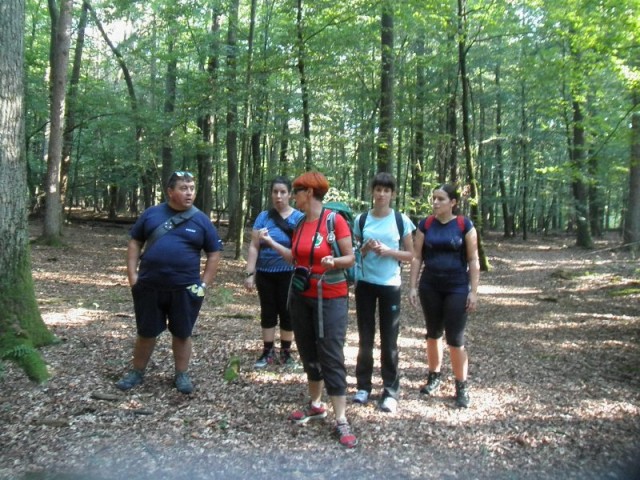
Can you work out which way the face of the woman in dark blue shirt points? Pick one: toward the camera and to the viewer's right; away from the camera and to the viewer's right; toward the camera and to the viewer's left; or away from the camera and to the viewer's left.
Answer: toward the camera and to the viewer's left

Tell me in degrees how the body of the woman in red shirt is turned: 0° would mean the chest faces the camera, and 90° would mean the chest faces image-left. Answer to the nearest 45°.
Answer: approximately 45°

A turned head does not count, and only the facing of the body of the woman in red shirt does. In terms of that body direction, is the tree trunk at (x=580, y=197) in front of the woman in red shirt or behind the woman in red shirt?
behind

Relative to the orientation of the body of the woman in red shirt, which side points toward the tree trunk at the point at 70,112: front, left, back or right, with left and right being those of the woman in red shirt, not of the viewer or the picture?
right

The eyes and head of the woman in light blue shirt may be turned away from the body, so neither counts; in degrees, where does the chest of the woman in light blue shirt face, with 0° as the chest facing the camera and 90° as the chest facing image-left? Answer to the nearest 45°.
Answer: approximately 0°

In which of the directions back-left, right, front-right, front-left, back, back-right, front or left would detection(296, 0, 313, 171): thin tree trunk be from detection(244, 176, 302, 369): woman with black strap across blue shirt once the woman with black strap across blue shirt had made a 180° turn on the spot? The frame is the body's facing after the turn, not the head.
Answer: front

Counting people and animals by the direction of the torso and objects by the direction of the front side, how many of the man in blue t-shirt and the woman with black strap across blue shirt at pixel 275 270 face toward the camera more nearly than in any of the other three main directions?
2

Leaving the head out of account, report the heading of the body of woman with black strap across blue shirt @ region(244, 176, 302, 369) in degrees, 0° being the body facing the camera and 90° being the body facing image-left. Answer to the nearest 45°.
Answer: approximately 0°

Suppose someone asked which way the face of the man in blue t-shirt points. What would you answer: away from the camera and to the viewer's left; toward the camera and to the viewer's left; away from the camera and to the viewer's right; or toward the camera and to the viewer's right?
toward the camera and to the viewer's right

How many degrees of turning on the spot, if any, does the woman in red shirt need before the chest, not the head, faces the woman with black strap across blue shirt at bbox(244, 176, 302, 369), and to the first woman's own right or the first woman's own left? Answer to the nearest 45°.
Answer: approximately 135° to the first woman's own right

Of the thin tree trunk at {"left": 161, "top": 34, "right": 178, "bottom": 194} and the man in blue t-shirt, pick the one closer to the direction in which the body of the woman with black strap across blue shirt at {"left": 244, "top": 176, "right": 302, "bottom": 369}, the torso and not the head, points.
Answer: the man in blue t-shirt

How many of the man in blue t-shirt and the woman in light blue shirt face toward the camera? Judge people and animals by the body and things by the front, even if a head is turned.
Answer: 2

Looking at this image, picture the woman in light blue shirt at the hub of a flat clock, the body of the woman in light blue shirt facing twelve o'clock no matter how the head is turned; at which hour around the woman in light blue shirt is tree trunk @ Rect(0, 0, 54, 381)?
The tree trunk is roughly at 3 o'clock from the woman in light blue shirt.
